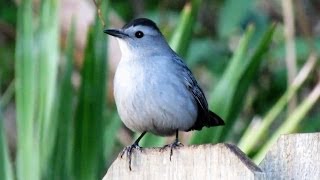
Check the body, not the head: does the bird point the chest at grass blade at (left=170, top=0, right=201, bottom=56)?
no

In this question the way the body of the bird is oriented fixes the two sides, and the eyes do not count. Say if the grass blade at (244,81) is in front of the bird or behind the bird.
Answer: behind

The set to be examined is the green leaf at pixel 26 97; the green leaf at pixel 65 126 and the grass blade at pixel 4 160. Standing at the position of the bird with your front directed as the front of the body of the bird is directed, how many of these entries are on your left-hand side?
0

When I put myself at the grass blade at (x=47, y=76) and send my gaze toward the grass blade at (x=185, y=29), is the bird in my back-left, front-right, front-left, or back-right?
front-right

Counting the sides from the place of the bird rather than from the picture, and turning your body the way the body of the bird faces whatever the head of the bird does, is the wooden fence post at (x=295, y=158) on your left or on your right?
on your left

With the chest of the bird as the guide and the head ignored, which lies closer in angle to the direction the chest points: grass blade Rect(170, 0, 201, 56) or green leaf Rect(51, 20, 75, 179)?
the green leaf

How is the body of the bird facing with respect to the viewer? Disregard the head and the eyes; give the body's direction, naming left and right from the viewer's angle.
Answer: facing the viewer and to the left of the viewer

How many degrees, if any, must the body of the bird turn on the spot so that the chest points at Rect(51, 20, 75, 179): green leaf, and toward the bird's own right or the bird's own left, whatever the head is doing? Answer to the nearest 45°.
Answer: approximately 90° to the bird's own right

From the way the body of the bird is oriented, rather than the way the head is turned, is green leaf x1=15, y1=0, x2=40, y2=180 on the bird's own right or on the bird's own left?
on the bird's own right

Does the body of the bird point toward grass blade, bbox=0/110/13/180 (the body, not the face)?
no
